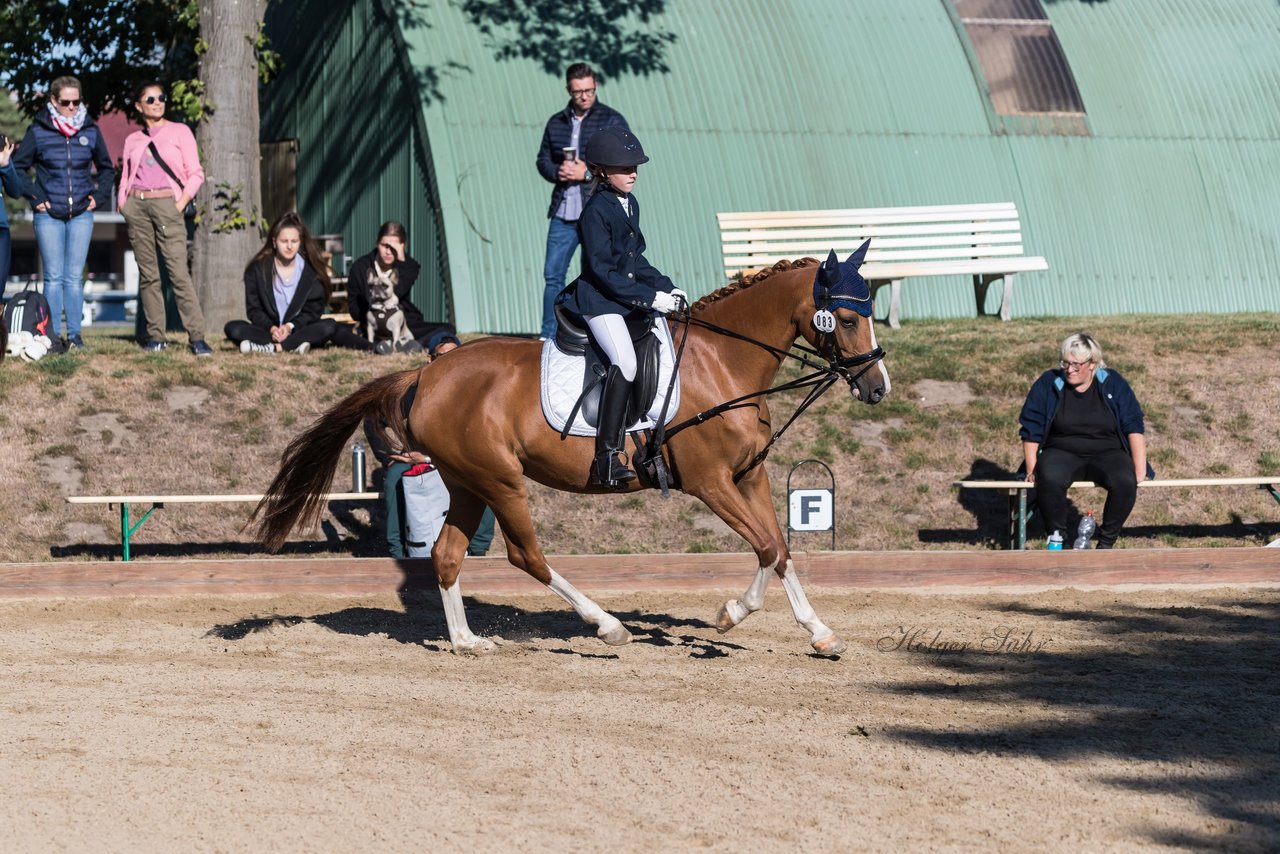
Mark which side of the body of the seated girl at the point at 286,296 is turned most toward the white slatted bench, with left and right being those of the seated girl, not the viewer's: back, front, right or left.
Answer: left

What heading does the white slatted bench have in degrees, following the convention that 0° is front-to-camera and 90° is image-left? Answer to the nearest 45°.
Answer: approximately 315°

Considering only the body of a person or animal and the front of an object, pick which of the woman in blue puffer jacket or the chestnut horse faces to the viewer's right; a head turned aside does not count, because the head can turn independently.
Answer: the chestnut horse

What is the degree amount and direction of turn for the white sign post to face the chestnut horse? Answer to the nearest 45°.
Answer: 0° — it already faces it

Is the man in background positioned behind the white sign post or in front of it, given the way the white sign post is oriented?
behind

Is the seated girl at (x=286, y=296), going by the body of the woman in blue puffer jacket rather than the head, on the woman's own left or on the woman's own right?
on the woman's own left

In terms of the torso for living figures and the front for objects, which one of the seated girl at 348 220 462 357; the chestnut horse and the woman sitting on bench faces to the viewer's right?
the chestnut horse

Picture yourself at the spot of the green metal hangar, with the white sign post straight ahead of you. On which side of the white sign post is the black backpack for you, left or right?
right

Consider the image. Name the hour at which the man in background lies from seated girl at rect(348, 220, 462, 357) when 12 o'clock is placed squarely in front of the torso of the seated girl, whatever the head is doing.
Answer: The man in background is roughly at 10 o'clock from the seated girl.

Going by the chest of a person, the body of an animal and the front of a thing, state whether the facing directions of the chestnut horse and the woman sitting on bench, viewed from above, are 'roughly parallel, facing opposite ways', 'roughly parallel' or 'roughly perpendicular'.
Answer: roughly perpendicular
